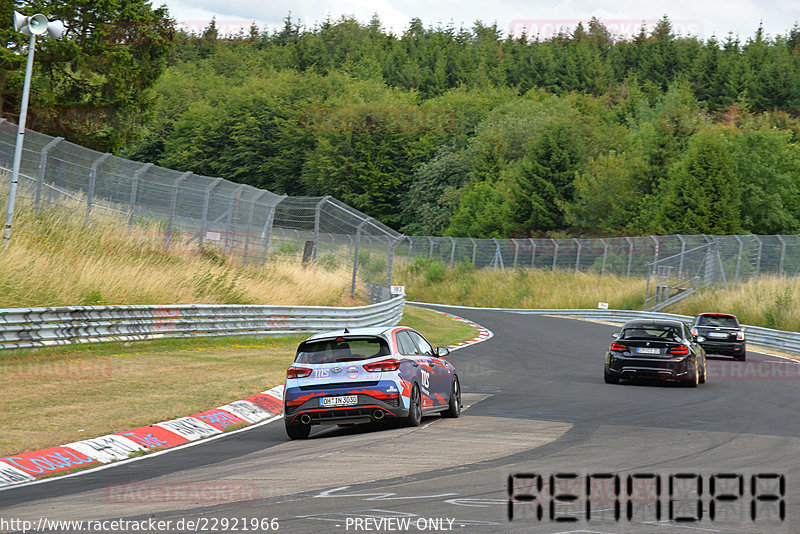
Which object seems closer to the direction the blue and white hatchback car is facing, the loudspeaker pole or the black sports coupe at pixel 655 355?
the black sports coupe

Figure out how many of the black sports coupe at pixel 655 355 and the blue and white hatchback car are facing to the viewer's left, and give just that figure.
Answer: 0

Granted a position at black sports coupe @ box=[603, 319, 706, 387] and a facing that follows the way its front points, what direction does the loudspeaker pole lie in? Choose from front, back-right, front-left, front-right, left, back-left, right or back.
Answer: left

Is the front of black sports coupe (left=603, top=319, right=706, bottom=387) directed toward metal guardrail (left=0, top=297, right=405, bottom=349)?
no

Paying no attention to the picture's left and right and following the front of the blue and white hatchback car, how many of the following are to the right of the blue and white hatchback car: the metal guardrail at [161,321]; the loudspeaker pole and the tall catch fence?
0

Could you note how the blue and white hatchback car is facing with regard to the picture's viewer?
facing away from the viewer and to the right of the viewer

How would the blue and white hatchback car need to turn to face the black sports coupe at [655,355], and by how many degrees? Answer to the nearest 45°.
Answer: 0° — it already faces it

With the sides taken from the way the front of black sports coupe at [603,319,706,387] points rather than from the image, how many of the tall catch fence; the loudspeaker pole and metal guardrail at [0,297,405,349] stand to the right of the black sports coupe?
0

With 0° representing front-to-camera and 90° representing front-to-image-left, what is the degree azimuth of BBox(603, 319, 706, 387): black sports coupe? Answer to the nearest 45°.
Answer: approximately 180°

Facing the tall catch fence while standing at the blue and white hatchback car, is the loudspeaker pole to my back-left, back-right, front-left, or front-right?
front-left

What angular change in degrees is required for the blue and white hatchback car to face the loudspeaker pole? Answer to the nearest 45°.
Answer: approximately 90° to its left

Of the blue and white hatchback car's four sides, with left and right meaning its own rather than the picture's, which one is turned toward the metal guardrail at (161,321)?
left
